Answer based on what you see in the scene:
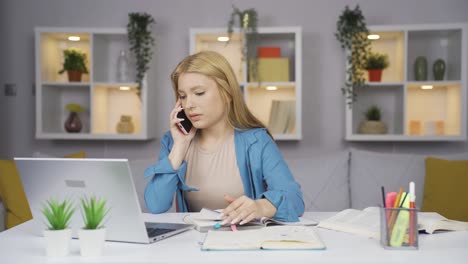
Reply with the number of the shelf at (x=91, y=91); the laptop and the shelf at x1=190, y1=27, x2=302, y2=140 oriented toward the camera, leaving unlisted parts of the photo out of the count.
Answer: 2

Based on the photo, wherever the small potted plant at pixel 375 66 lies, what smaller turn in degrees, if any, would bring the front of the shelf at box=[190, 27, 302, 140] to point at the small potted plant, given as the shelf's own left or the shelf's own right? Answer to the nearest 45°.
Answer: approximately 90° to the shelf's own left

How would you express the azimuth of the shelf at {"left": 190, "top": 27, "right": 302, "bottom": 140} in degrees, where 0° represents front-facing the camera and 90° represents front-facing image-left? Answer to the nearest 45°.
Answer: approximately 0°

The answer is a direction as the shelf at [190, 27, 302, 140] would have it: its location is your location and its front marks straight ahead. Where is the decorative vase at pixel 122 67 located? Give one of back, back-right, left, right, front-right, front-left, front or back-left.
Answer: right

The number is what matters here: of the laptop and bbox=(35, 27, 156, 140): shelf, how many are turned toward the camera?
1

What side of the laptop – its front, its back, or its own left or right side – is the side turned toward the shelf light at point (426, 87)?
front

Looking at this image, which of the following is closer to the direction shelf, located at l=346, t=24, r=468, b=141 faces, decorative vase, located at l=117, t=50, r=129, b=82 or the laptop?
the laptop

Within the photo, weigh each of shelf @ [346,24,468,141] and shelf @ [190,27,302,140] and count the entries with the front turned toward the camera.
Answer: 2

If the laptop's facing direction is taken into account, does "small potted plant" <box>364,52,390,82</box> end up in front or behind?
in front

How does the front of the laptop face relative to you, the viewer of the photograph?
facing away from the viewer and to the right of the viewer

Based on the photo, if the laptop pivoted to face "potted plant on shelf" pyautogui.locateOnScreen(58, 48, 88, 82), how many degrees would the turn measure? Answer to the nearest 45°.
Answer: approximately 45° to its left

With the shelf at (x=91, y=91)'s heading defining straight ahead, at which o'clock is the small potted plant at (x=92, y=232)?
The small potted plant is roughly at 12 o'clock from the shelf.
